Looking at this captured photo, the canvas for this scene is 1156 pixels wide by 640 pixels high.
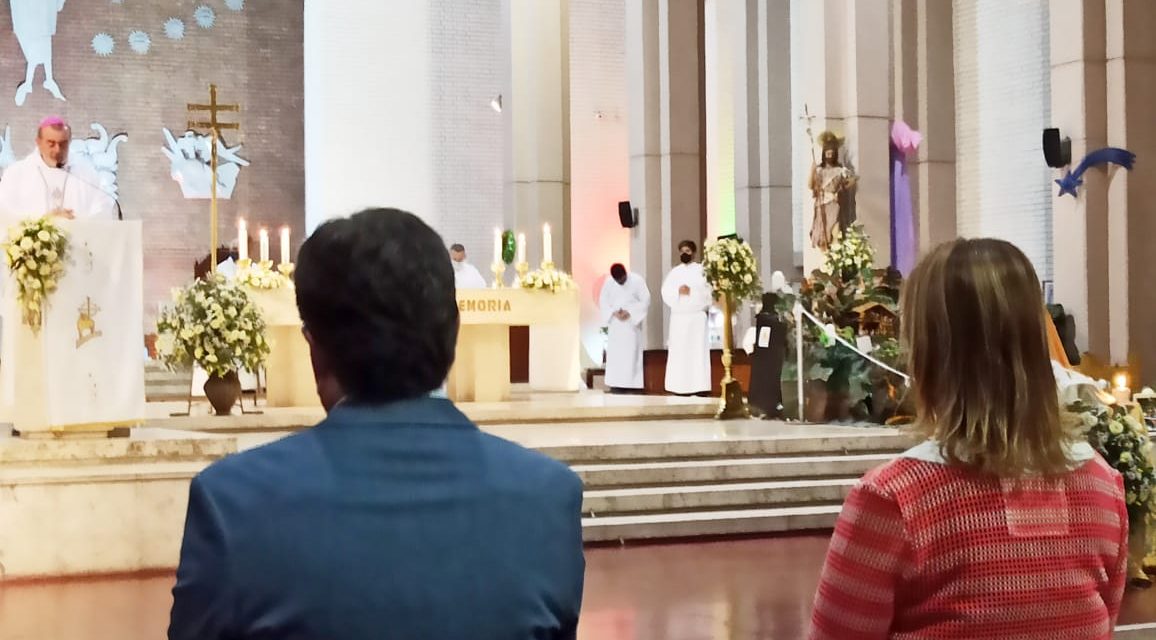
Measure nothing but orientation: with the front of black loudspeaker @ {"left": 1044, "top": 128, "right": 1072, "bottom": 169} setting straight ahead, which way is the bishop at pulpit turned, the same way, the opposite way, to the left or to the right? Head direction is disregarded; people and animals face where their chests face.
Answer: to the left

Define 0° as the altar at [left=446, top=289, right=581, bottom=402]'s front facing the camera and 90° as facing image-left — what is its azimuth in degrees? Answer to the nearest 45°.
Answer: approximately 0°

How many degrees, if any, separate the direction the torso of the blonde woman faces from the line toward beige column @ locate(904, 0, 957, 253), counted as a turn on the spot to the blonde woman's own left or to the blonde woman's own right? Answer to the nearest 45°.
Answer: approximately 45° to the blonde woman's own right

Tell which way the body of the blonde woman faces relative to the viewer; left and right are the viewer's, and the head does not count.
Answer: facing away from the viewer and to the left of the viewer

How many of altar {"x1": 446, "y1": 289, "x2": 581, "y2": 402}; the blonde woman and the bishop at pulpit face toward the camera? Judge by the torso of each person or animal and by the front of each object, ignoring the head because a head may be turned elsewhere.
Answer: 2

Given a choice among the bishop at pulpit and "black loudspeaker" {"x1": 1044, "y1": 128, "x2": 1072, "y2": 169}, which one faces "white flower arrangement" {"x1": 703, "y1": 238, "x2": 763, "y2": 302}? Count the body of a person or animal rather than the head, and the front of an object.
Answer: the black loudspeaker

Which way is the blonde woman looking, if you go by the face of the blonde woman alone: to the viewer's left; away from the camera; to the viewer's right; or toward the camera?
away from the camera

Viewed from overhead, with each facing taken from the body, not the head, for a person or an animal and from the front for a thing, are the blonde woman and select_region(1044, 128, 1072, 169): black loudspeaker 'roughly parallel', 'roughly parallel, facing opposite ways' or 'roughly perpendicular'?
roughly perpendicular

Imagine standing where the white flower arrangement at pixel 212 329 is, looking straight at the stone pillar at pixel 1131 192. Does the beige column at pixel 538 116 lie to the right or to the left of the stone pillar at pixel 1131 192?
left
